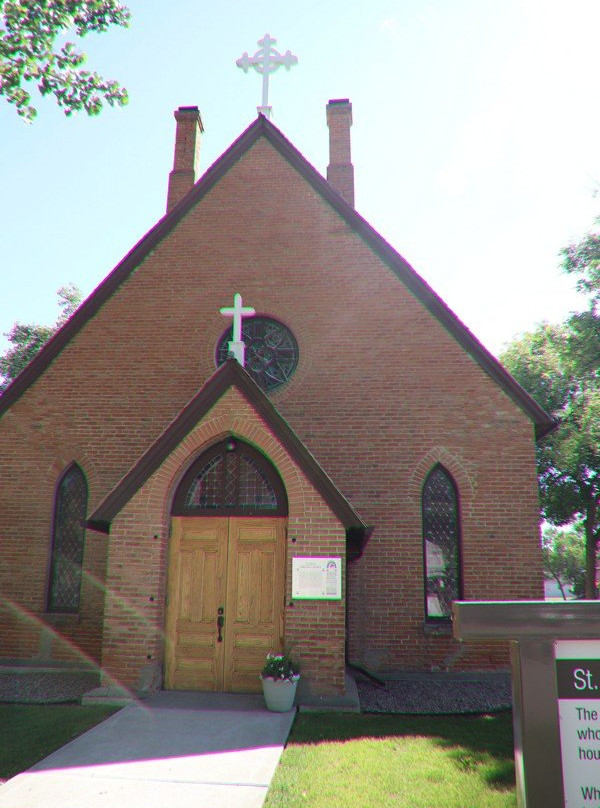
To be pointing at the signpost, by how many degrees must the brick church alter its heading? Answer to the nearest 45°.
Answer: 0° — it already faces it

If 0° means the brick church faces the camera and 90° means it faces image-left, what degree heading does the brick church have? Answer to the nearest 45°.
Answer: approximately 0°
